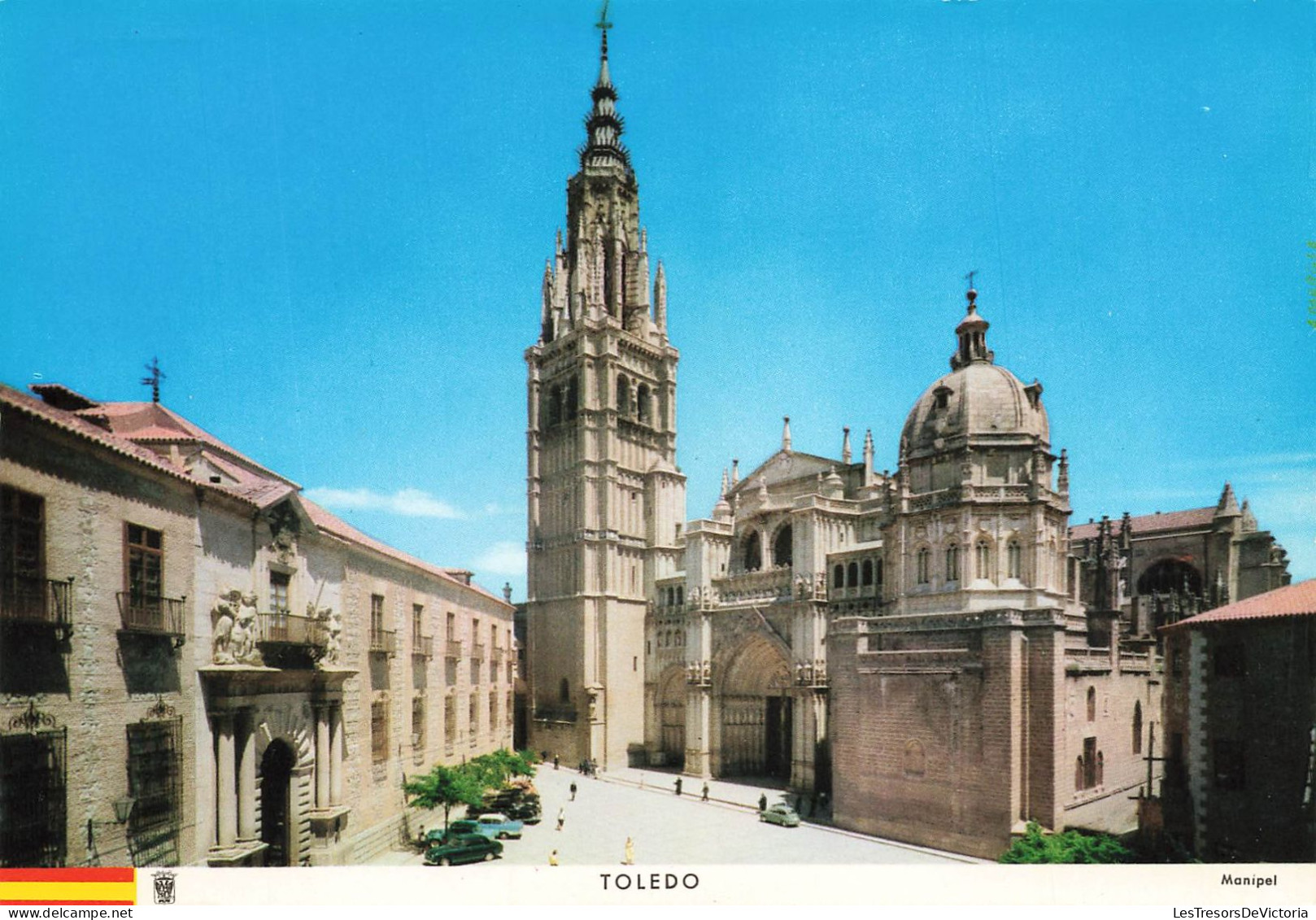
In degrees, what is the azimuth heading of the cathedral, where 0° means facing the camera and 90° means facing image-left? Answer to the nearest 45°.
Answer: approximately 45°

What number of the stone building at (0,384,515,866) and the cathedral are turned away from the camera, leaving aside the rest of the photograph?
0

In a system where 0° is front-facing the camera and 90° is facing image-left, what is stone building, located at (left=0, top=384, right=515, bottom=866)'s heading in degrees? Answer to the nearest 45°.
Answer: approximately 315°

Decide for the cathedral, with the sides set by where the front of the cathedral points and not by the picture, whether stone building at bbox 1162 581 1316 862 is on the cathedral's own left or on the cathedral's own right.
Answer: on the cathedral's own left

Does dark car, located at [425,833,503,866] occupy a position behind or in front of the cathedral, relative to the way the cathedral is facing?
in front

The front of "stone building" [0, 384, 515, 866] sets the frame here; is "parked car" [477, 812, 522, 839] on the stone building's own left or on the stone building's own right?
on the stone building's own left
